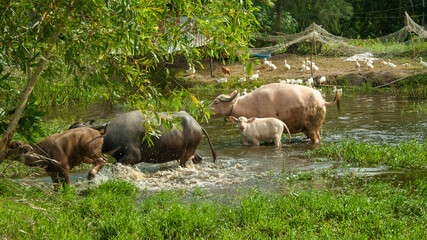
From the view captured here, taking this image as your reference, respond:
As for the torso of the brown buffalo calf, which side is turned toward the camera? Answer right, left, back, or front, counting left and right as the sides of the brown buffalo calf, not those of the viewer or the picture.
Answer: left

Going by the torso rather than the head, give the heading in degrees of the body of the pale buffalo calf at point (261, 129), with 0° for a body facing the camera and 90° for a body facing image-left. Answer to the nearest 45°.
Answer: approximately 90°

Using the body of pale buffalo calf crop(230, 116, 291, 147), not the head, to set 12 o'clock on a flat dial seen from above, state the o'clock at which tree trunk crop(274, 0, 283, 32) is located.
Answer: The tree trunk is roughly at 3 o'clock from the pale buffalo calf.

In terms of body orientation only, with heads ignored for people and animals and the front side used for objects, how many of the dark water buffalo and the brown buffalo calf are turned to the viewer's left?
2

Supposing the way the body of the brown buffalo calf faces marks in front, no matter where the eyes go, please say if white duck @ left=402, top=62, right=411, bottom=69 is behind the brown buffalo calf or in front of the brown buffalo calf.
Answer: behind

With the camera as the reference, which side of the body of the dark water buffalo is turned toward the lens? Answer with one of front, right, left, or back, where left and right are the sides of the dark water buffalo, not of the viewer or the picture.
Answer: left

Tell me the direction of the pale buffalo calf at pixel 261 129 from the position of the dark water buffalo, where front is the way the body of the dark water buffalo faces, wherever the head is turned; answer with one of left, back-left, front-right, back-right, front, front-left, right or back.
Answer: back-right
